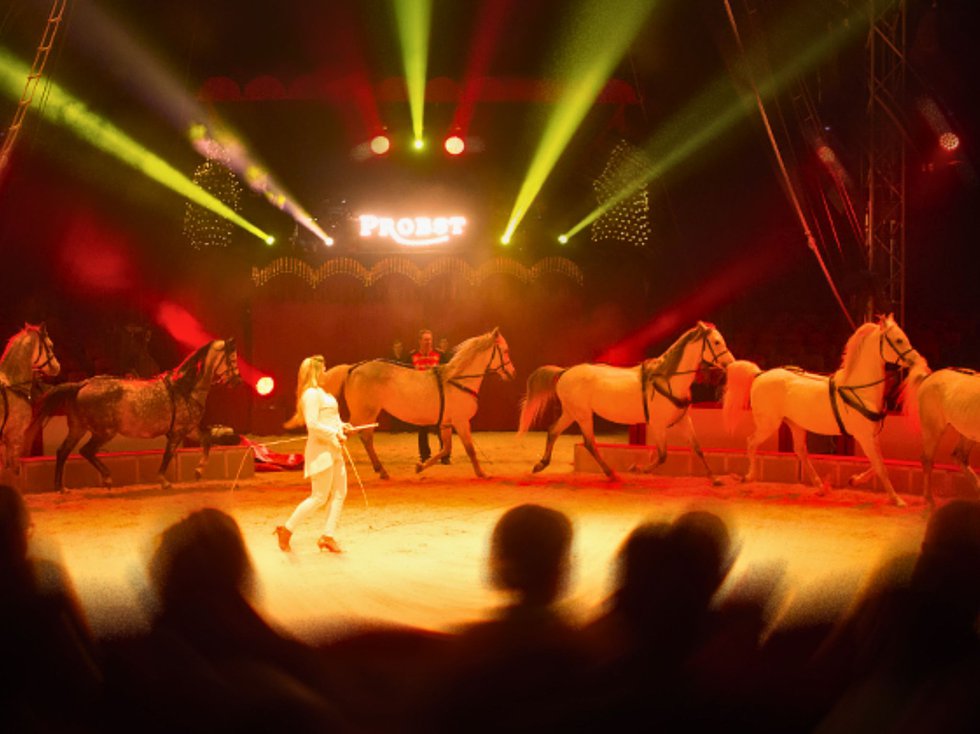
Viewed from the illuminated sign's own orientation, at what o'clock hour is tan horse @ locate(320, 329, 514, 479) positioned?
The tan horse is roughly at 12 o'clock from the illuminated sign.

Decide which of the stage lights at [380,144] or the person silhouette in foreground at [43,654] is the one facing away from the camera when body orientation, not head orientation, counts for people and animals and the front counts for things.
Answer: the person silhouette in foreground

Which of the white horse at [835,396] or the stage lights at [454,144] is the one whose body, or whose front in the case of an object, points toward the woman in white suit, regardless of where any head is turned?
the stage lights

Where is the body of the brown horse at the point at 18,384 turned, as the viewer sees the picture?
to the viewer's right

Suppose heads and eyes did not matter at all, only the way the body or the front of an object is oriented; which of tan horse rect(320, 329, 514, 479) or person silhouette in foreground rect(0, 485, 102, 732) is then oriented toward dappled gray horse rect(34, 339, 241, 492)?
the person silhouette in foreground

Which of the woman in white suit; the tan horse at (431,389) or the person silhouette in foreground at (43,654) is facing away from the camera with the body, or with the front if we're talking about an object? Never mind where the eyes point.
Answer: the person silhouette in foreground

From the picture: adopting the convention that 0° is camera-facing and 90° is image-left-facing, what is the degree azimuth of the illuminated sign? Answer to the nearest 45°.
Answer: approximately 0°

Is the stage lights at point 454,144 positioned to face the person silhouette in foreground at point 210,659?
yes

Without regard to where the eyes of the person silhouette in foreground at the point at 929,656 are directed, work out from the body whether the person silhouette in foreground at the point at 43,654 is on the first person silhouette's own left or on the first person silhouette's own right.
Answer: on the first person silhouette's own left

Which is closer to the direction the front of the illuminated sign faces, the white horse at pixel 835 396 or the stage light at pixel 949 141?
the white horse

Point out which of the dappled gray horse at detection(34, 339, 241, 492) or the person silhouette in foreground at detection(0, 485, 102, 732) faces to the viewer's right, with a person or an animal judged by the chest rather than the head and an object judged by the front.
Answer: the dappled gray horse

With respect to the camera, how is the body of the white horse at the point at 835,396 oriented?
to the viewer's right

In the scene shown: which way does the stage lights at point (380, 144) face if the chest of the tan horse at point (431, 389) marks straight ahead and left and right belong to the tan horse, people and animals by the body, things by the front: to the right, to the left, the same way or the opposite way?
to the right

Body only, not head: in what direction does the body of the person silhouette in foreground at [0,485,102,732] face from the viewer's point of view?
away from the camera

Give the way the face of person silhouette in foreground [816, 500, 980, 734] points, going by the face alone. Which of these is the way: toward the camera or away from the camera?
away from the camera
